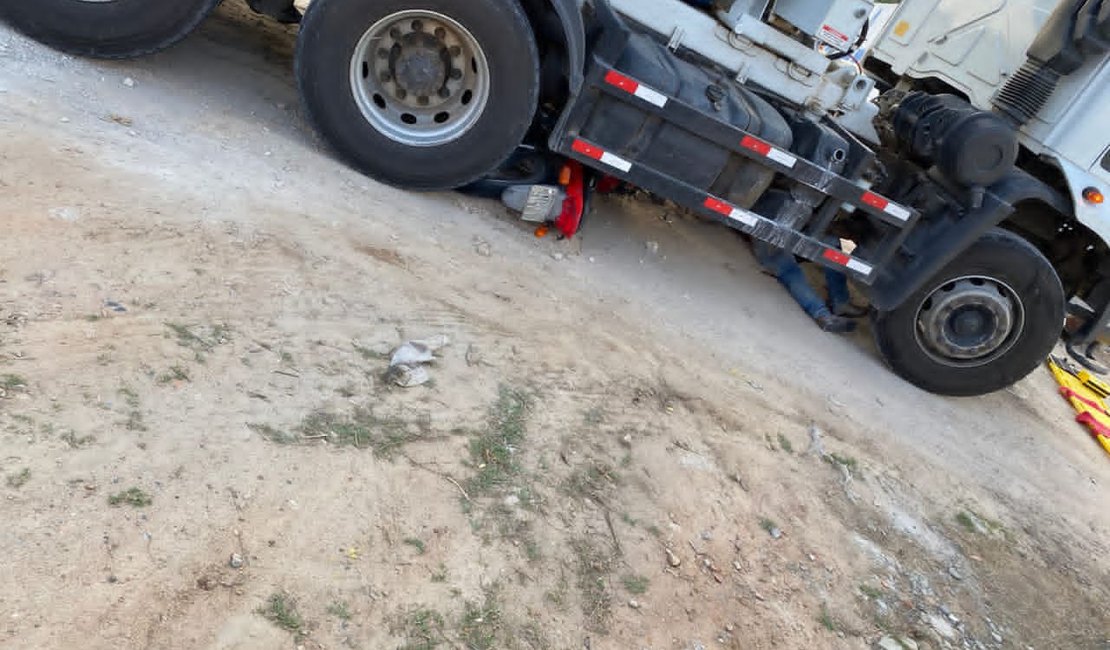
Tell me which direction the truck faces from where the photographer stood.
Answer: facing to the right of the viewer

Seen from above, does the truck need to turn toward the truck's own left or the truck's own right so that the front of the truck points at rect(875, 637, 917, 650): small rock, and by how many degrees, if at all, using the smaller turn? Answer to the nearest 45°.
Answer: approximately 90° to the truck's own right

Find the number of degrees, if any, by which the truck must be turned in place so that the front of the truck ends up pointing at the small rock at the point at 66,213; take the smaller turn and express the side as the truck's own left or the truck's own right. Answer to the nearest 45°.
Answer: approximately 135° to the truck's own right

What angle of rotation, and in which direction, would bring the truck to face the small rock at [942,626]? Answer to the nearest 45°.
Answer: approximately 45° to its right
